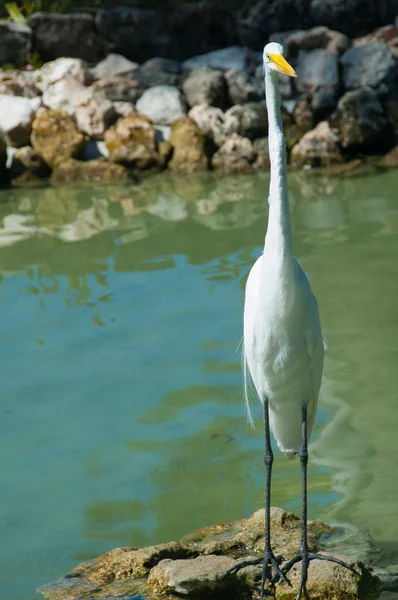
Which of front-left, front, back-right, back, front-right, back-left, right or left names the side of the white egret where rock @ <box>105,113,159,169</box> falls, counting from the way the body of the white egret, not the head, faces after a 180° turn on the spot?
front

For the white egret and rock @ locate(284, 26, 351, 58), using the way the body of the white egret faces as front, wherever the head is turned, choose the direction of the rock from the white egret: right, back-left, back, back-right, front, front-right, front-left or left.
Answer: back

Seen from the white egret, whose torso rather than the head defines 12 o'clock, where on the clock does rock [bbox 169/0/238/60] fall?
The rock is roughly at 6 o'clock from the white egret.

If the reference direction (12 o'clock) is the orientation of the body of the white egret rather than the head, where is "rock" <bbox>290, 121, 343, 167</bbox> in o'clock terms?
The rock is roughly at 6 o'clock from the white egret.

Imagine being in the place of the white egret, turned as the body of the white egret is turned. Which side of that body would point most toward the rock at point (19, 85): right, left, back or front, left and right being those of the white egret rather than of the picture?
back

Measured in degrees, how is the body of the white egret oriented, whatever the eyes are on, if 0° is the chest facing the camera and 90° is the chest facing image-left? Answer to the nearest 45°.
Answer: approximately 0°

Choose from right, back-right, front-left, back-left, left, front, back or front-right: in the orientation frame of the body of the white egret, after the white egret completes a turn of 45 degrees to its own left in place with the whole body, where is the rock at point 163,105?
back-left

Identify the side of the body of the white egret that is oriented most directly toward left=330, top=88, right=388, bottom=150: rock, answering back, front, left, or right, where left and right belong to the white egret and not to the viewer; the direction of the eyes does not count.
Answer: back

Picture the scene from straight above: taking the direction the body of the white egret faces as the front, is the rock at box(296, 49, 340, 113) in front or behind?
behind

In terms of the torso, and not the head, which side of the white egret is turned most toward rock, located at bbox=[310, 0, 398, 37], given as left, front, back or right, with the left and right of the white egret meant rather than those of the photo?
back

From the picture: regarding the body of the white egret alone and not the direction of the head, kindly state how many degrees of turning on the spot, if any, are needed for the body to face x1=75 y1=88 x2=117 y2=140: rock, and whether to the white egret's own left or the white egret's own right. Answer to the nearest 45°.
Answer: approximately 180°

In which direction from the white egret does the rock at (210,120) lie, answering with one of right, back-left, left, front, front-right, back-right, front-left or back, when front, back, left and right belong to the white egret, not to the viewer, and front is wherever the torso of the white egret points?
back
